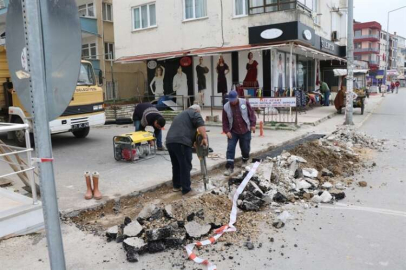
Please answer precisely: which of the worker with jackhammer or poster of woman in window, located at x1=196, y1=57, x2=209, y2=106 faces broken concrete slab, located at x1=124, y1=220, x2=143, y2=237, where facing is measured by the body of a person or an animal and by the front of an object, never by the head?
the poster of woman in window

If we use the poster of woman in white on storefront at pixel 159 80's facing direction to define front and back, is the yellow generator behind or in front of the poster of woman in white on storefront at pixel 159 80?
in front

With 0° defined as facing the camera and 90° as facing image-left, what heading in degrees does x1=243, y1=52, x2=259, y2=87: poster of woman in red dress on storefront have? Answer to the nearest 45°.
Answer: approximately 0°

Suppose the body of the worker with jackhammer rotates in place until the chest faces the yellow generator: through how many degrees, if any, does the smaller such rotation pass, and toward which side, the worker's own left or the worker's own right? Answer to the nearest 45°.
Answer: approximately 90° to the worker's own left

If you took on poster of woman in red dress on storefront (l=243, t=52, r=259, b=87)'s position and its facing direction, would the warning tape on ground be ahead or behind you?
ahead

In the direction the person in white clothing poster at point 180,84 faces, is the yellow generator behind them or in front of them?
in front

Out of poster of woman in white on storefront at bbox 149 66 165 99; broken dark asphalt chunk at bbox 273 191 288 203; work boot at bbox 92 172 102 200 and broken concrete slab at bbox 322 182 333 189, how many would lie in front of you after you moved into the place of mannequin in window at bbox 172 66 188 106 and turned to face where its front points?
3
